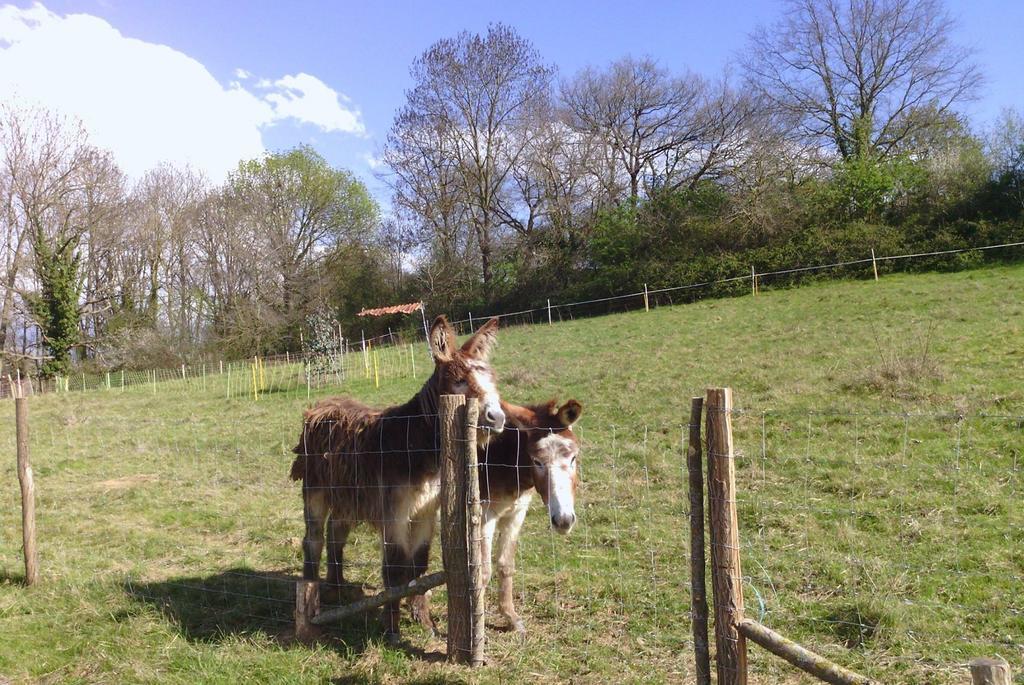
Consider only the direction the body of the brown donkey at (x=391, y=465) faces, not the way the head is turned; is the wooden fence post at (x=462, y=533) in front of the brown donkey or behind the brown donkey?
in front

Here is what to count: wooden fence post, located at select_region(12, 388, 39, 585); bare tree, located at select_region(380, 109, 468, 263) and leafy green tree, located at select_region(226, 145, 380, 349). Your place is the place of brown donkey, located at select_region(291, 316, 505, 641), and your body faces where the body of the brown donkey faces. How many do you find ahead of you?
0

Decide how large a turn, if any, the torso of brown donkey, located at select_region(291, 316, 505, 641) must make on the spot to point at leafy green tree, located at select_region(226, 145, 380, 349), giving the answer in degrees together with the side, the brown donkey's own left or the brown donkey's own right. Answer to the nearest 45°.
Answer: approximately 135° to the brown donkey's own left

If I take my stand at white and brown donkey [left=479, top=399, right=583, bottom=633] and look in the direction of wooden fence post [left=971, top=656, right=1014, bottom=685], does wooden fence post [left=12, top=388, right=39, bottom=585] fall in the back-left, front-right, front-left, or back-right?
back-right

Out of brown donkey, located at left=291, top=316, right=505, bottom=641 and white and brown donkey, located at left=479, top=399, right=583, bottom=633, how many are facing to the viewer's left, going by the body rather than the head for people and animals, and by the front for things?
0

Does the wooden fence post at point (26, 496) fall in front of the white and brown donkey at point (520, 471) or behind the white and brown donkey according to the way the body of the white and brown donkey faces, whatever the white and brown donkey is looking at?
behind

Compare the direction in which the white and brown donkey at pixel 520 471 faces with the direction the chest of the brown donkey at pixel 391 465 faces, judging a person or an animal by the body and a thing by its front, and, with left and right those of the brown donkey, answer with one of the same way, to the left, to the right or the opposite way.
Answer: the same way

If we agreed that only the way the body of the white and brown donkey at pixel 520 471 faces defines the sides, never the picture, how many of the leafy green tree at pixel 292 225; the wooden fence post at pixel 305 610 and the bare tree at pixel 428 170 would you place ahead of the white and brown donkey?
0

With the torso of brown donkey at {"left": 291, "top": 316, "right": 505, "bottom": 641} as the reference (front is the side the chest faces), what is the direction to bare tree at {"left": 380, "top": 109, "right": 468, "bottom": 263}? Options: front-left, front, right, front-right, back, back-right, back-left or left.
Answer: back-left

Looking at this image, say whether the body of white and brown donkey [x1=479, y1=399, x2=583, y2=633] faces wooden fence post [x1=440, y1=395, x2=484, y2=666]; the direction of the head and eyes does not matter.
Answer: no

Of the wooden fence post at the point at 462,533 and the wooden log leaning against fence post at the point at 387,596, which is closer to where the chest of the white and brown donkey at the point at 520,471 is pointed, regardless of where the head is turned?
the wooden fence post

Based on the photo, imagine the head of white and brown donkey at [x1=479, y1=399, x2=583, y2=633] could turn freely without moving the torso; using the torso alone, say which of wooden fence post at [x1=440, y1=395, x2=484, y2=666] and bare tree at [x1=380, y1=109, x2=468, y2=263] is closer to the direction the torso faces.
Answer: the wooden fence post

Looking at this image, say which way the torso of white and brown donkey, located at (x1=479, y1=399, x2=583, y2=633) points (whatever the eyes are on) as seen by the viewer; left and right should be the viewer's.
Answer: facing the viewer and to the right of the viewer

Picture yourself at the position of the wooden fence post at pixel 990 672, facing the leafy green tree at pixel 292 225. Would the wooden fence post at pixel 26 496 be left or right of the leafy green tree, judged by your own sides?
left

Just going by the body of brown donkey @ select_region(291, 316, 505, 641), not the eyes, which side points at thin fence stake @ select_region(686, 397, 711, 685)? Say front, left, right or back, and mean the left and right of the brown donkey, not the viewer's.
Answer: front

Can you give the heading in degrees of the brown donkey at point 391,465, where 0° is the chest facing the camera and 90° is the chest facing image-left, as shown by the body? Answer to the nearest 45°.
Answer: approximately 315°

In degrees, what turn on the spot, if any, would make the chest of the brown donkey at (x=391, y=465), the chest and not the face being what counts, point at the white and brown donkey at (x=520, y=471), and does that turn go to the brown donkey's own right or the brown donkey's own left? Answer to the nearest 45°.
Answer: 0° — it already faces it

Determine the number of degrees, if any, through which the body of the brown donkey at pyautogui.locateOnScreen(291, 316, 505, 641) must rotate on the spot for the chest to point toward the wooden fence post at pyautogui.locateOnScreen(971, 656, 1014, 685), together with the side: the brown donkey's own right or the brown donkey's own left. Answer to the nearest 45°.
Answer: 0° — it already faces it
